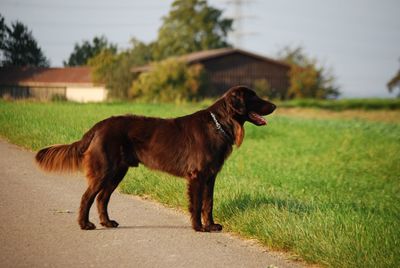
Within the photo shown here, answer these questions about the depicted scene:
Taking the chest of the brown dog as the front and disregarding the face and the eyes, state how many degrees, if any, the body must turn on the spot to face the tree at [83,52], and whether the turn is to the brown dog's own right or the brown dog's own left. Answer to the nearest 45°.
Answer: approximately 90° to the brown dog's own left

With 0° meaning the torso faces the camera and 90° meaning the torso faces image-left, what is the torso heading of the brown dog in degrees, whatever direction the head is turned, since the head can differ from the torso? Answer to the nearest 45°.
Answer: approximately 270°

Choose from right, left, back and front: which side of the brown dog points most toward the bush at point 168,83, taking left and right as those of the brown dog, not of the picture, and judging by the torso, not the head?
left

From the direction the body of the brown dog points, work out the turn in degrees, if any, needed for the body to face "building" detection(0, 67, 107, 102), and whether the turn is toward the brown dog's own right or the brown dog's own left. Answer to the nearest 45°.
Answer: approximately 90° to the brown dog's own left

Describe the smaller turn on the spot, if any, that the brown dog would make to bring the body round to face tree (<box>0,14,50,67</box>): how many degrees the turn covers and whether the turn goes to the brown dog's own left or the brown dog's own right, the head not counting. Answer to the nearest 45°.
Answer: approximately 135° to the brown dog's own left

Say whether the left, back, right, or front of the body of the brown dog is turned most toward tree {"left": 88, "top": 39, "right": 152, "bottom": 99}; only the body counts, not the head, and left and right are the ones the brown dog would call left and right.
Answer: left
